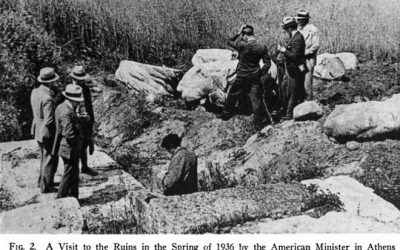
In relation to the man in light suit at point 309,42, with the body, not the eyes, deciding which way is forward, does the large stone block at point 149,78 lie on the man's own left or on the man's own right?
on the man's own right

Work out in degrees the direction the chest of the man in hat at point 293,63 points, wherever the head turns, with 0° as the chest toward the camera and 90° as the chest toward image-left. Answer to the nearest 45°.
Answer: approximately 90°

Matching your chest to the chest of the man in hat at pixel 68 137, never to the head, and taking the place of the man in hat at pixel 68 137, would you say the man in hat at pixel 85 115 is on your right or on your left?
on your left

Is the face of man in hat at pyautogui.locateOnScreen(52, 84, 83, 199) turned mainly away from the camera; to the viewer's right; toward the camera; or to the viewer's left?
to the viewer's right

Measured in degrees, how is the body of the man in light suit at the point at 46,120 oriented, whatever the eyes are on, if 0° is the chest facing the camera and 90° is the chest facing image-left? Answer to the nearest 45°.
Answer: approximately 225°

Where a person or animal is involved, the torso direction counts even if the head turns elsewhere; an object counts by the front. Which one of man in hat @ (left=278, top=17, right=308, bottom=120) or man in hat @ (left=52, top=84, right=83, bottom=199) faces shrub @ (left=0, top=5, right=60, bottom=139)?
man in hat @ (left=278, top=17, right=308, bottom=120)

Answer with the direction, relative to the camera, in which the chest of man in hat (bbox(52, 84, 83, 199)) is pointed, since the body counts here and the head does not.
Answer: to the viewer's right
